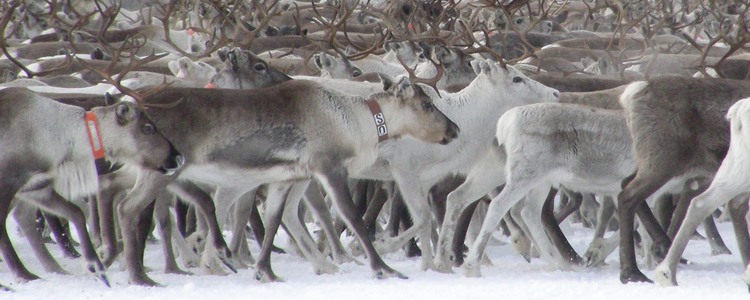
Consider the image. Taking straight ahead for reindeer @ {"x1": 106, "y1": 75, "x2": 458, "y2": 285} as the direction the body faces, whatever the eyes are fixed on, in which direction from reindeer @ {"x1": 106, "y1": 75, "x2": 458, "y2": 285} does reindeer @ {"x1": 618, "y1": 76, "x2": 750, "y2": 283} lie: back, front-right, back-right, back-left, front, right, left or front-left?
front

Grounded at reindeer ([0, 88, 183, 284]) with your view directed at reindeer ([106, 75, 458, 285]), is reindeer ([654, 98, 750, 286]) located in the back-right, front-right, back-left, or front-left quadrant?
front-right

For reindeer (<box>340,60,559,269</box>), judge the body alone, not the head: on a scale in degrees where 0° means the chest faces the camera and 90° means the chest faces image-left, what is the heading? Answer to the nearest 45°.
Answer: approximately 270°

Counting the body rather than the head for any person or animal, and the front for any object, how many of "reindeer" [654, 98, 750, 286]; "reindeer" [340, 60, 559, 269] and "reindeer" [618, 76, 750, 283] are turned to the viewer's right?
3

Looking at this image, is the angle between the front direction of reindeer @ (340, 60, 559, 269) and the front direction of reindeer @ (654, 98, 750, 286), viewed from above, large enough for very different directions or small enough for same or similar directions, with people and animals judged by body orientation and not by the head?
same or similar directions

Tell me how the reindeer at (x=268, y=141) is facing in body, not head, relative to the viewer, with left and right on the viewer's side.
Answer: facing to the right of the viewer

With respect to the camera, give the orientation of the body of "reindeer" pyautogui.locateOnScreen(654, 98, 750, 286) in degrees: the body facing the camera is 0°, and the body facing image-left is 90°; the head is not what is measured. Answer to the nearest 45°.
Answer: approximately 270°

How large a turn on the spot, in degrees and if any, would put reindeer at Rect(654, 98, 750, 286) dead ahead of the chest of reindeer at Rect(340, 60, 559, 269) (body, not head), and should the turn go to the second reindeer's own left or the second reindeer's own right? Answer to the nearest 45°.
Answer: approximately 45° to the second reindeer's own right

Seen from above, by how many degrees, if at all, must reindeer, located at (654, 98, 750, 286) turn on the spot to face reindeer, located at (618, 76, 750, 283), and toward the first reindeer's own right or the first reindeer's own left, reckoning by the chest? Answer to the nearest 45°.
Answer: approximately 135° to the first reindeer's own left

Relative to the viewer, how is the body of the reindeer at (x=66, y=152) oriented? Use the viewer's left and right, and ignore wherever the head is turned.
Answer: facing to the right of the viewer
